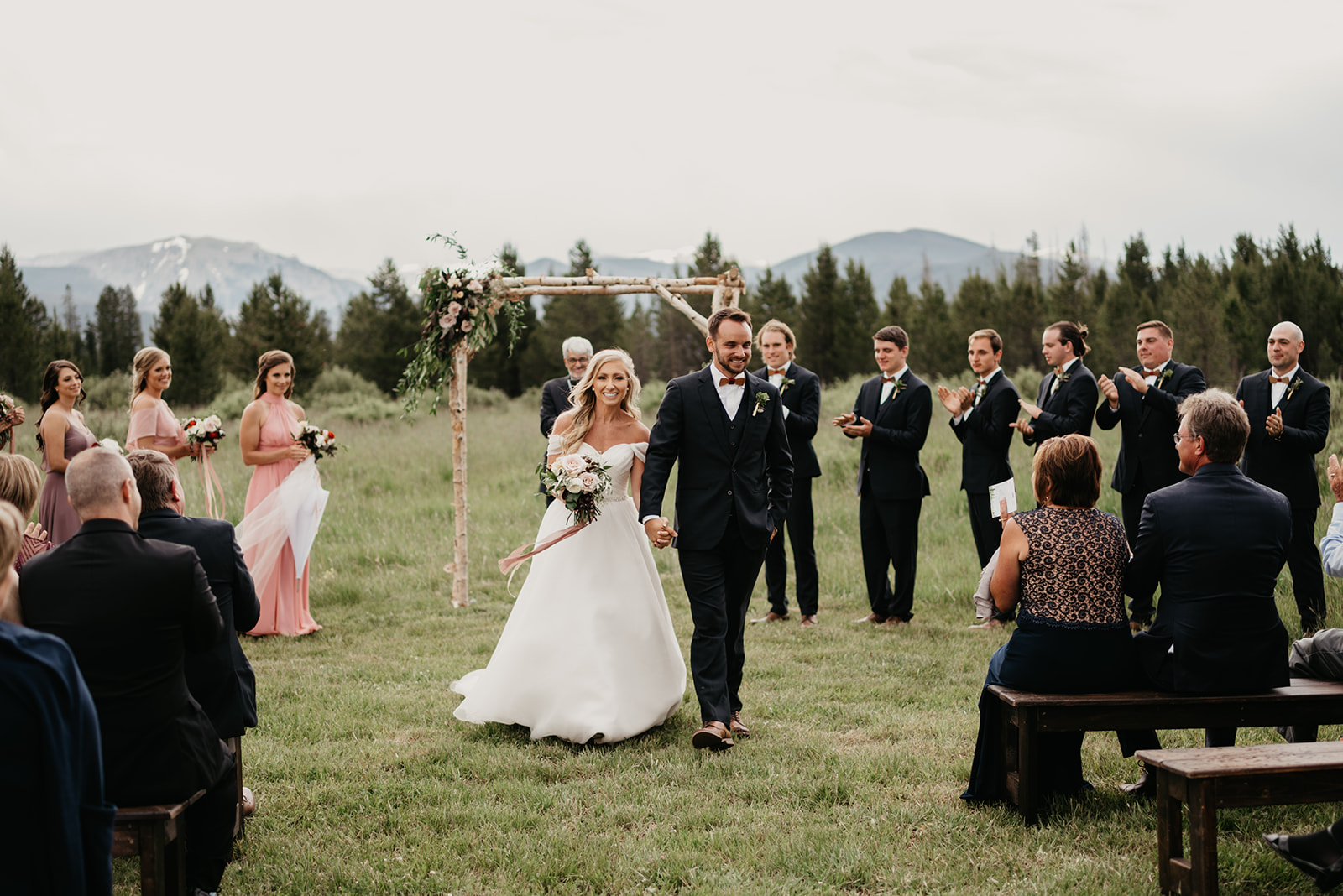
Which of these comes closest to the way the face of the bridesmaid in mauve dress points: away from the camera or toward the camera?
toward the camera

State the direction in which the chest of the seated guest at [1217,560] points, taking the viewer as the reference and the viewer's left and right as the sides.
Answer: facing away from the viewer and to the left of the viewer

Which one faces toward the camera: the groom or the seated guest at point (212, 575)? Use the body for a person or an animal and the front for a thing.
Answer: the groom

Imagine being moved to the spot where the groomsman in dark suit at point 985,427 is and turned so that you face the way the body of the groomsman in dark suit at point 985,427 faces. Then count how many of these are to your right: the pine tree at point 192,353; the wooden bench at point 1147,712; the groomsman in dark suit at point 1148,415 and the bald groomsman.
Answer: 1

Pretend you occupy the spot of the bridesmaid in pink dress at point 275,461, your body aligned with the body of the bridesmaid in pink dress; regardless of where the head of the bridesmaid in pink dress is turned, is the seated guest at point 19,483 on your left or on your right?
on your right

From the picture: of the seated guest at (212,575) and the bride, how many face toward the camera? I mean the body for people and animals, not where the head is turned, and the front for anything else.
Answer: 1

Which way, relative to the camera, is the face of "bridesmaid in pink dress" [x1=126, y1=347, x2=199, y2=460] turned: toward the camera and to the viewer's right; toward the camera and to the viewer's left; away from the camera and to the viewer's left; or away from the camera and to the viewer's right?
toward the camera and to the viewer's right

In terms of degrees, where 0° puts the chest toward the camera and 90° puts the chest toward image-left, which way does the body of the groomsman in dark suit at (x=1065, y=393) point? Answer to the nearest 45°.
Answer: approximately 45°

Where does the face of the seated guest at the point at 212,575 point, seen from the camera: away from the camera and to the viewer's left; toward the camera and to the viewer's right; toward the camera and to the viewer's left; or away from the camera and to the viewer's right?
away from the camera and to the viewer's right

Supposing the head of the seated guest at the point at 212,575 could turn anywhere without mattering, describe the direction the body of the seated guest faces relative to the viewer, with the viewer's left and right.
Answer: facing away from the viewer and to the right of the viewer

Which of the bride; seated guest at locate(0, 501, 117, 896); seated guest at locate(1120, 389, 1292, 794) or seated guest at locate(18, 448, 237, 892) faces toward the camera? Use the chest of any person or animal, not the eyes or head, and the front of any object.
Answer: the bride

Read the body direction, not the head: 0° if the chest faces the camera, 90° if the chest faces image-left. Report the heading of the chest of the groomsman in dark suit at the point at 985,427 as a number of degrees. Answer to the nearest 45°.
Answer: approximately 45°

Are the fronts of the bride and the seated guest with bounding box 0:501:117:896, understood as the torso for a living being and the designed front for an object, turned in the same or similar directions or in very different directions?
very different directions

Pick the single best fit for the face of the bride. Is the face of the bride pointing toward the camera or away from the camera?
toward the camera

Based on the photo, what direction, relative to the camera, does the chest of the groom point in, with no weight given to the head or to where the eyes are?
toward the camera

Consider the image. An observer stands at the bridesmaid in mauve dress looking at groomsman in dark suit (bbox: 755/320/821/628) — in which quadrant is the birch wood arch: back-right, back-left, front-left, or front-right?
front-left

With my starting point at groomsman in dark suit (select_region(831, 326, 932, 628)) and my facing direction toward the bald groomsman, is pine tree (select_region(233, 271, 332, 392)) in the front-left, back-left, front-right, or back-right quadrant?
back-left

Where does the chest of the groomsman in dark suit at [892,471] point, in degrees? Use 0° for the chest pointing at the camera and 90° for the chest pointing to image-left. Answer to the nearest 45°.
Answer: approximately 45°

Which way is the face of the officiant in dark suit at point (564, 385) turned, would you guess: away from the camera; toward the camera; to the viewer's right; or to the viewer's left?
toward the camera

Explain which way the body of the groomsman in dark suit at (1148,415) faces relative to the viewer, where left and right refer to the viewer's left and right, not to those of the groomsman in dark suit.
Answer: facing the viewer and to the left of the viewer
